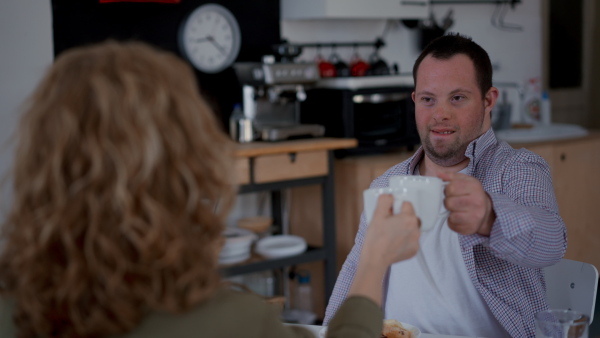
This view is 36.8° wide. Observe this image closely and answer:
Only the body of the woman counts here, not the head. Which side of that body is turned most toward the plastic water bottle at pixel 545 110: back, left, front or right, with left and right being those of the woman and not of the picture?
front

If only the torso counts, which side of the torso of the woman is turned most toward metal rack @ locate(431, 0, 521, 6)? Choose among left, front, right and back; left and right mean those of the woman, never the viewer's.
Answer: front

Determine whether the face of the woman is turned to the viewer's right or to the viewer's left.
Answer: to the viewer's right

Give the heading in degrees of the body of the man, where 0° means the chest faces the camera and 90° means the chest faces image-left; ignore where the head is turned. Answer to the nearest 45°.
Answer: approximately 45°

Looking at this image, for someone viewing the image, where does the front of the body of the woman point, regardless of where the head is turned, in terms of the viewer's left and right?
facing away from the viewer and to the right of the viewer

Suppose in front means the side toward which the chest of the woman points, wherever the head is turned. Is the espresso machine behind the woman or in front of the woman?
in front

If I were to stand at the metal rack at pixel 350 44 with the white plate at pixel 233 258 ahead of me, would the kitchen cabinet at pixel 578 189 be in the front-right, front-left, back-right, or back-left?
back-left

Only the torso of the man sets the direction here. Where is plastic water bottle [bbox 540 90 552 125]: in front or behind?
behind
